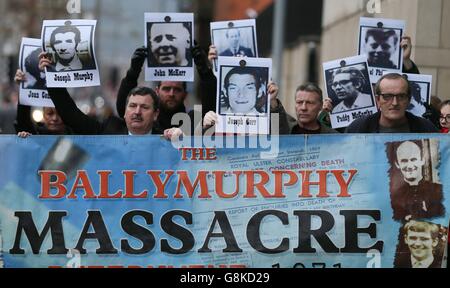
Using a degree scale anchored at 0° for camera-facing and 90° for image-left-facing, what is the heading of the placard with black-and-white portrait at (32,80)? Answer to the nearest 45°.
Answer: approximately 0°

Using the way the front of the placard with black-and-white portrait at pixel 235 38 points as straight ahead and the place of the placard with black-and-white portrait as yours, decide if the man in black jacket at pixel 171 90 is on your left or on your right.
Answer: on your right

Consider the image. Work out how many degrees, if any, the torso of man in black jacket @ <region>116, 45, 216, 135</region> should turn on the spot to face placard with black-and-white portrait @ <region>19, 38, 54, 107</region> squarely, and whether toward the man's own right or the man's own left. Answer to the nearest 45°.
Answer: approximately 90° to the man's own right

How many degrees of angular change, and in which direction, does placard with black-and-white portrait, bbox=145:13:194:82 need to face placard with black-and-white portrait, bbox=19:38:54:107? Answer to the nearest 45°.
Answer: approximately 90° to its right

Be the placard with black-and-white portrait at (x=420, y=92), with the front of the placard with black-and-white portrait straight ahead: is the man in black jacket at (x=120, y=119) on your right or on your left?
on your right

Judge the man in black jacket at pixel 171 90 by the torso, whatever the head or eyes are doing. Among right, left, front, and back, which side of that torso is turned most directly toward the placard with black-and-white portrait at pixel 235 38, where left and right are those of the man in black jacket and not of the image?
left

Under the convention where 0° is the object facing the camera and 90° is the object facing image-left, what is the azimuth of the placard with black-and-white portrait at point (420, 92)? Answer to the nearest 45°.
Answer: approximately 0°

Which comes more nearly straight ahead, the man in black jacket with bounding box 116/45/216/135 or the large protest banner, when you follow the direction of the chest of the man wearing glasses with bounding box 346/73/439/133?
the large protest banner
